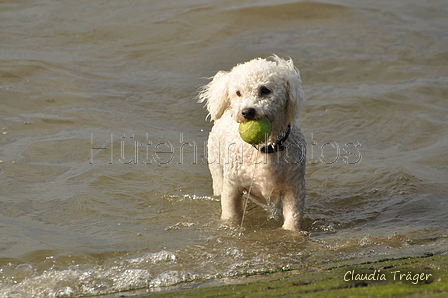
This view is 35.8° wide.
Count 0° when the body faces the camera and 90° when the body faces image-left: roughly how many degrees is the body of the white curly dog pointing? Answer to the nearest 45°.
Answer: approximately 0°
